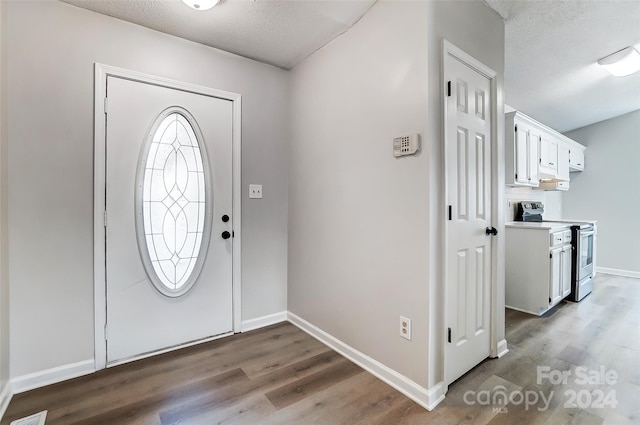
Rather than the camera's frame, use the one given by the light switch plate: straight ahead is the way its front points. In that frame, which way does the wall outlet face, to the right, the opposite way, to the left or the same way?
to the right

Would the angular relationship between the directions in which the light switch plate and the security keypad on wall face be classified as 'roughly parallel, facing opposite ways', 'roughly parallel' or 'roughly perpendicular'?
roughly perpendicular

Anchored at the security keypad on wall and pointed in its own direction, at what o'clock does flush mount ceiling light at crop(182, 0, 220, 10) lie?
The flush mount ceiling light is roughly at 1 o'clock from the security keypad on wall.

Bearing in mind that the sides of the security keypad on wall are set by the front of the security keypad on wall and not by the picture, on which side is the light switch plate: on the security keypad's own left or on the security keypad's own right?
on the security keypad's own right

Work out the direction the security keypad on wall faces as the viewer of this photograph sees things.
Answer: facing the viewer and to the left of the viewer

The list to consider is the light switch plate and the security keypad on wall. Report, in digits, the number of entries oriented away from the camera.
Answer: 0

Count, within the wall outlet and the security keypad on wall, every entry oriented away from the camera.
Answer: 0

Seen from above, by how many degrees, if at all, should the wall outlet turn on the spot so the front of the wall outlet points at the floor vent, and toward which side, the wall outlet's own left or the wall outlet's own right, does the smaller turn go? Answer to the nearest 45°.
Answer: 0° — it already faces it

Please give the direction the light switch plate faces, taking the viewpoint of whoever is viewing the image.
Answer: facing the viewer

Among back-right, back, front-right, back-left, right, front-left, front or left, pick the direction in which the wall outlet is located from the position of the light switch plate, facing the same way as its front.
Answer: front-left

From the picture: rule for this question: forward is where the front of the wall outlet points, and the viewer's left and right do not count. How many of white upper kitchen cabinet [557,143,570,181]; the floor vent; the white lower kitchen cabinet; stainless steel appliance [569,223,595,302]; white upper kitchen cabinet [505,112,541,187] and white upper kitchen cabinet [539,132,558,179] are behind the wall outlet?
5
